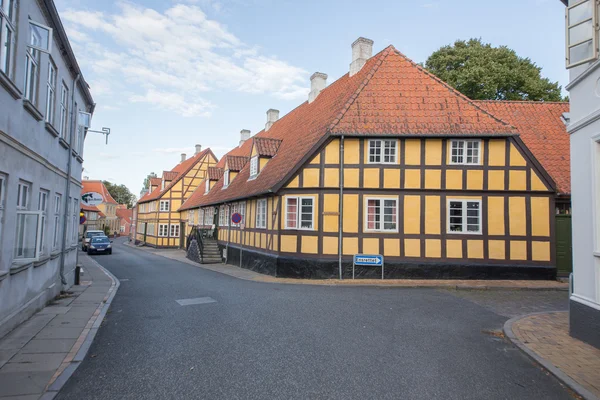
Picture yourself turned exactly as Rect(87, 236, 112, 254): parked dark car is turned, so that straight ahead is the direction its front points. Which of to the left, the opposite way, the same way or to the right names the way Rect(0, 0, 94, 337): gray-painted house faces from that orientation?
to the left

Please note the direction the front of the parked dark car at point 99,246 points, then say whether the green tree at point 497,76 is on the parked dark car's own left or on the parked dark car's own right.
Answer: on the parked dark car's own left

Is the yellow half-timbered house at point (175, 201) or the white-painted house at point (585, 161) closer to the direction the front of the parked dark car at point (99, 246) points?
the white-painted house

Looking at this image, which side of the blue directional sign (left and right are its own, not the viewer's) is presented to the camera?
front

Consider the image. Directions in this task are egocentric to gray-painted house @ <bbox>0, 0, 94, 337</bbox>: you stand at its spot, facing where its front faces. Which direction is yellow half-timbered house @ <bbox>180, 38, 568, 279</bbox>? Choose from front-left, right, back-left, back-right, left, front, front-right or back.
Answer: front

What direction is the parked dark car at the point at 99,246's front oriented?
toward the camera

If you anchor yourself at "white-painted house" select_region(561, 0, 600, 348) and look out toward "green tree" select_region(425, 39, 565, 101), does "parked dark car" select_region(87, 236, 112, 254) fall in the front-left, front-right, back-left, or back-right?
front-left

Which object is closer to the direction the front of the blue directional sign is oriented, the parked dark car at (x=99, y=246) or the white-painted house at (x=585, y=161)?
the white-painted house

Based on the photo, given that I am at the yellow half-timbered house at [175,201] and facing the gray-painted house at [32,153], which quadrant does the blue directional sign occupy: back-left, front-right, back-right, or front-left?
front-left

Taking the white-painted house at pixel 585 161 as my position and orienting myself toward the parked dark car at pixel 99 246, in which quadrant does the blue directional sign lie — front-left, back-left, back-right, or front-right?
front-right

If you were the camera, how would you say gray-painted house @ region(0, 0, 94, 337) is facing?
facing to the right of the viewer

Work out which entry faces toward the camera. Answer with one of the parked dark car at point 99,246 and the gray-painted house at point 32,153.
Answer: the parked dark car
